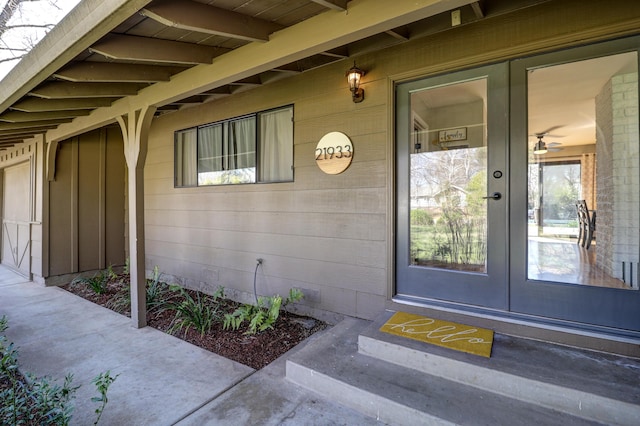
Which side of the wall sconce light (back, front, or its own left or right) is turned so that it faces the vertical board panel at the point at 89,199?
right

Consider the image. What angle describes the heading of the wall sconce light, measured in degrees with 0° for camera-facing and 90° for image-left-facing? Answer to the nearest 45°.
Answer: approximately 45°

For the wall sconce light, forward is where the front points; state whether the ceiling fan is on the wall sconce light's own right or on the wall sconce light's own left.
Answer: on the wall sconce light's own left

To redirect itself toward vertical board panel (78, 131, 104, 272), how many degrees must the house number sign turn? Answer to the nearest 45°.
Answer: approximately 90° to its right

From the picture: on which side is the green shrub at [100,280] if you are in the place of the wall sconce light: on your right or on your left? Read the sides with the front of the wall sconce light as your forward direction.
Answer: on your right

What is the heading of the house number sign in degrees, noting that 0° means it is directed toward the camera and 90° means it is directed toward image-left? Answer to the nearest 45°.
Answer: approximately 45°

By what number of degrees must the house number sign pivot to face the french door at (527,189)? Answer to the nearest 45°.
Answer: approximately 90° to its left

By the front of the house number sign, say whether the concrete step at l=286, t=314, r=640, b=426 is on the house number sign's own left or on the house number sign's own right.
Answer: on the house number sign's own left
